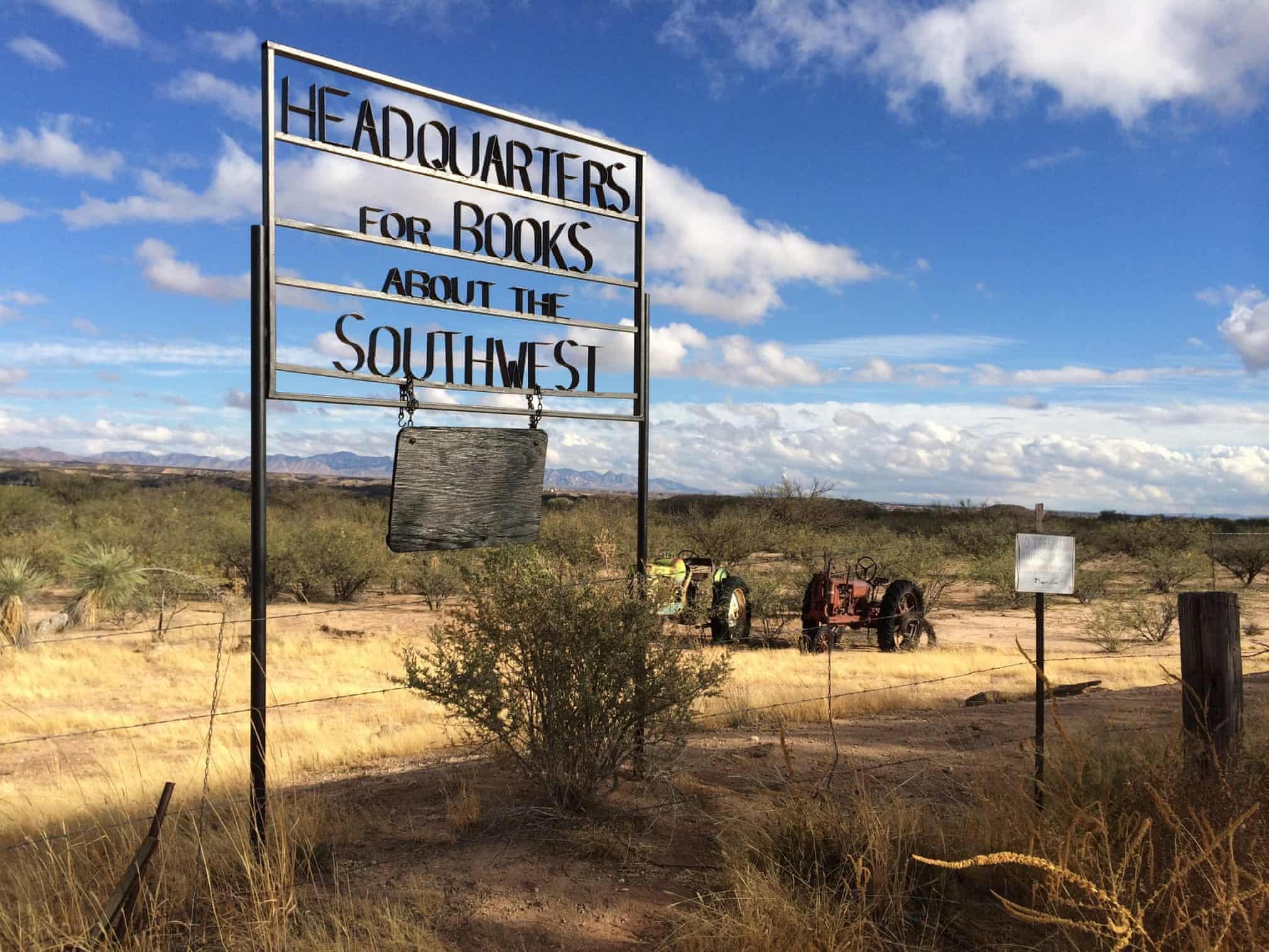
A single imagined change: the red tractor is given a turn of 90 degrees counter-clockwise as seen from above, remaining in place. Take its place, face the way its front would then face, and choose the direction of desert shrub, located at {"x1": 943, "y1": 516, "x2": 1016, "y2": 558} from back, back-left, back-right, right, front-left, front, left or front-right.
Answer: back-left

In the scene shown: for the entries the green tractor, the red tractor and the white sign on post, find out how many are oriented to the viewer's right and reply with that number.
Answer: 0

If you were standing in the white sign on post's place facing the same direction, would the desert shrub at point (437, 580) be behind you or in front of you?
behind

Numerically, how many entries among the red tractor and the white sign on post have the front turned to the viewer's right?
0

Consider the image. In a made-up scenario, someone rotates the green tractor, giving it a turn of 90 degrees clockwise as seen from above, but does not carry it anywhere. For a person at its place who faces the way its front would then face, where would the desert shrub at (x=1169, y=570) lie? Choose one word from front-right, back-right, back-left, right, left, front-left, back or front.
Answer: right

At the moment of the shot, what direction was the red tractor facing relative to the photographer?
facing the viewer and to the left of the viewer

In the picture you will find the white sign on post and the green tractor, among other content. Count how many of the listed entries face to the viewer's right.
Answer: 0

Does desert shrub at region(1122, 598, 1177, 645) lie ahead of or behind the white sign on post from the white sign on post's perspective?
behind

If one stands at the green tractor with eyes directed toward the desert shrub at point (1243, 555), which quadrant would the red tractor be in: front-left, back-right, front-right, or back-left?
front-right

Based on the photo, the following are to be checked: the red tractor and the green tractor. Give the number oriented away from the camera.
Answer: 0

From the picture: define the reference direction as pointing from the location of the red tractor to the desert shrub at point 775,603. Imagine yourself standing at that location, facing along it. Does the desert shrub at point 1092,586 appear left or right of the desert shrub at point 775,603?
right

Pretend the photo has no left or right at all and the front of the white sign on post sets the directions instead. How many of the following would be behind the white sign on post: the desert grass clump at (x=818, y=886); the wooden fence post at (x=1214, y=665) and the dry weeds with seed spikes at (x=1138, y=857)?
0

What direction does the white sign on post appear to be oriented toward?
toward the camera

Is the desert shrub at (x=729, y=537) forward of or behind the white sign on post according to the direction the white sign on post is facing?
behind

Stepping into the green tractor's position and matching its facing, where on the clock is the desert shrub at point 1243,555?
The desert shrub is roughly at 6 o'clock from the green tractor.
